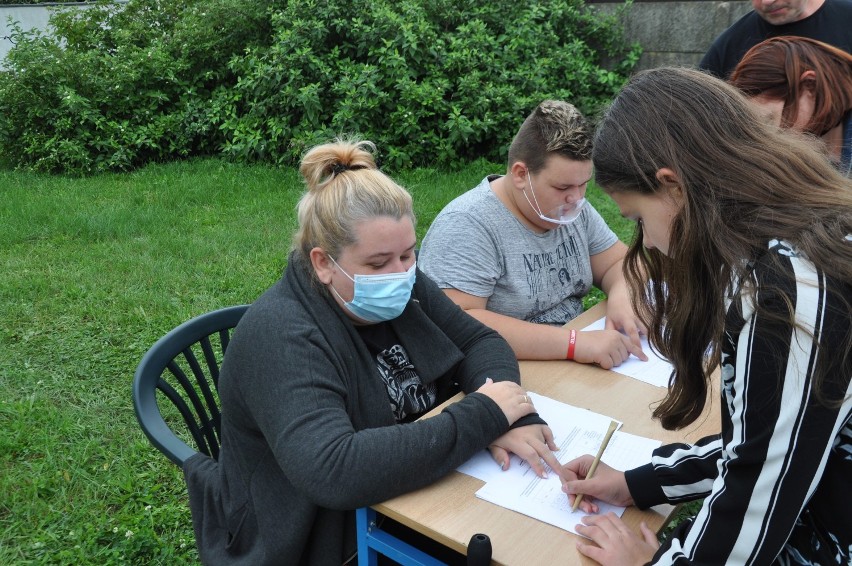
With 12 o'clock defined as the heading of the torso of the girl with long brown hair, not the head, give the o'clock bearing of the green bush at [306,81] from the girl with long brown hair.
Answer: The green bush is roughly at 2 o'clock from the girl with long brown hair.

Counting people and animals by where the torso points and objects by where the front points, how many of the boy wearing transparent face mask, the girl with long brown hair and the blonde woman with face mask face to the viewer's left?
1

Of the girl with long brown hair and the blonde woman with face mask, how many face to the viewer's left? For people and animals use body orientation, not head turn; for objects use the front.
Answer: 1

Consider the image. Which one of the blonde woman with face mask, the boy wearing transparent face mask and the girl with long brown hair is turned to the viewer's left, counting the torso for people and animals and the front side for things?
the girl with long brown hair

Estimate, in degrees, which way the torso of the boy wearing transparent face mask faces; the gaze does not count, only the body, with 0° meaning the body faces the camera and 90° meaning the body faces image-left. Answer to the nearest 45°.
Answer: approximately 315°

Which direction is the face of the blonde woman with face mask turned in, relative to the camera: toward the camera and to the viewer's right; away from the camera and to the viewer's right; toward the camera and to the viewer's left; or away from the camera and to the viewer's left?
toward the camera and to the viewer's right

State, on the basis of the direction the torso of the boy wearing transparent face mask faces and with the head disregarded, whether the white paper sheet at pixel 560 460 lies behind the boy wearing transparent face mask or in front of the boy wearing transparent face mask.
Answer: in front

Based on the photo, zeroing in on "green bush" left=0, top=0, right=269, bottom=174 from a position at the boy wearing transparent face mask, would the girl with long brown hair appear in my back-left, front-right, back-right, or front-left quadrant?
back-left

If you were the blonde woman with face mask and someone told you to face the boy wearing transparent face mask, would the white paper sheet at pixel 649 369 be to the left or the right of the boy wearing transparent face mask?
right

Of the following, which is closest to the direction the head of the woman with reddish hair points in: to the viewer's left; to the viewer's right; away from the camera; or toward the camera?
to the viewer's left

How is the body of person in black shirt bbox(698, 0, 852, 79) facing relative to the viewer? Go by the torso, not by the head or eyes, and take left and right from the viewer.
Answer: facing the viewer and to the left of the viewer

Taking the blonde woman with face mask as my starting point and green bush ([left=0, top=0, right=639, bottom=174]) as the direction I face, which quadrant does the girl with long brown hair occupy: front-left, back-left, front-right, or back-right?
back-right

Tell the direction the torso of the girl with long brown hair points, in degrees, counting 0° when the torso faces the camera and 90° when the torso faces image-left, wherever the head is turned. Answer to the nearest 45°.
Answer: approximately 90°

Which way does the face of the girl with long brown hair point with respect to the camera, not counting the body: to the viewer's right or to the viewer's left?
to the viewer's left
